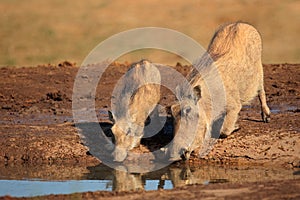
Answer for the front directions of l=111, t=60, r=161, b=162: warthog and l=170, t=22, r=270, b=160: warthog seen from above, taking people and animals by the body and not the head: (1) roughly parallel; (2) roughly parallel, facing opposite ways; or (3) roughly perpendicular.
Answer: roughly parallel

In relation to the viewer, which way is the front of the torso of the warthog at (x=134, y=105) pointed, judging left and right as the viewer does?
facing the viewer and to the left of the viewer

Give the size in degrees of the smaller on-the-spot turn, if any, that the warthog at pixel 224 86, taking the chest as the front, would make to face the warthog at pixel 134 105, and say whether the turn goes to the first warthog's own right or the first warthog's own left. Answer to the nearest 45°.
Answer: approximately 45° to the first warthog's own right

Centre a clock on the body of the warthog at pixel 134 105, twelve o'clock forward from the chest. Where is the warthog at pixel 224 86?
the warthog at pixel 224 86 is roughly at 8 o'clock from the warthog at pixel 134 105.

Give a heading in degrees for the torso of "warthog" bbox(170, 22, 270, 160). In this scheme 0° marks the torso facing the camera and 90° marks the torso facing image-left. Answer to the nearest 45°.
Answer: approximately 45°

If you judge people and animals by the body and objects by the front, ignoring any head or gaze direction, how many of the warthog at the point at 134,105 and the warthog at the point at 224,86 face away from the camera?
0
